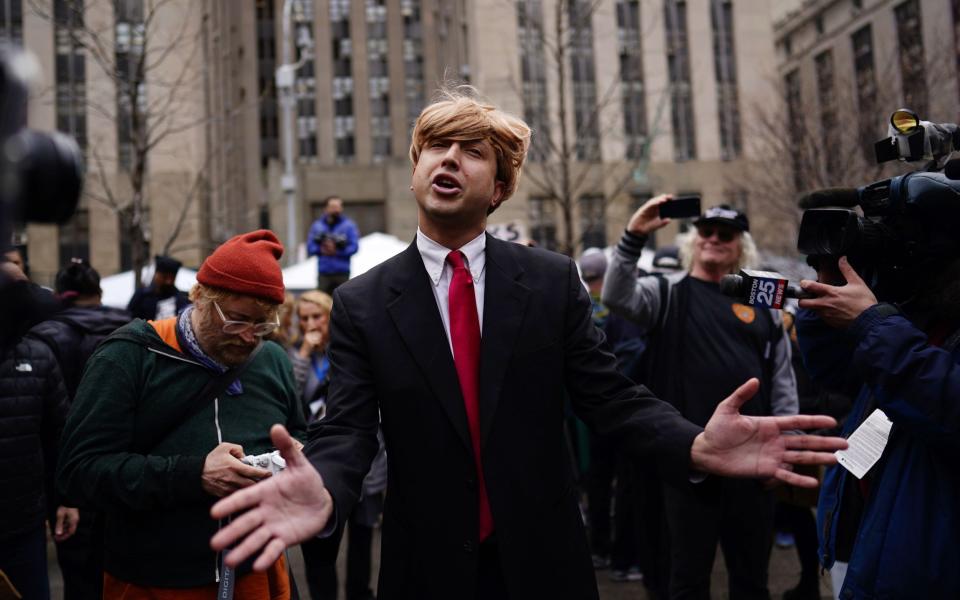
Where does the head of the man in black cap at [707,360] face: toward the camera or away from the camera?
toward the camera

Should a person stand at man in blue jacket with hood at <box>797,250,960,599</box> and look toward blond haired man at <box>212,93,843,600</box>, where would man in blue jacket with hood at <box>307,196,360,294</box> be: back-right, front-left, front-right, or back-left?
front-right

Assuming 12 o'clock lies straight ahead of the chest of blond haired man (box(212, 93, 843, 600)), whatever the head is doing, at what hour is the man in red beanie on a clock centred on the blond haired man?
The man in red beanie is roughly at 4 o'clock from the blond haired man.

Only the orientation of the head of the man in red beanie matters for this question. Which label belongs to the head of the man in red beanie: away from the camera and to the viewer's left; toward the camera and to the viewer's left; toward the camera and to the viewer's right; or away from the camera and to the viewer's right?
toward the camera and to the viewer's right

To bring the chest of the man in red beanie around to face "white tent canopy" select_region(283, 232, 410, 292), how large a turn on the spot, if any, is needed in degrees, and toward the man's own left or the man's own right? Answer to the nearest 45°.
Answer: approximately 135° to the man's own left

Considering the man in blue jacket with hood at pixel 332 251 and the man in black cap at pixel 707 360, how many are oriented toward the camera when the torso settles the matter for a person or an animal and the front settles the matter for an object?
2

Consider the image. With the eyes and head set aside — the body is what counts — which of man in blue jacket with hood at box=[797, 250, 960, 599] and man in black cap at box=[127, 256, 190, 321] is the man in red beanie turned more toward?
the man in blue jacket with hood

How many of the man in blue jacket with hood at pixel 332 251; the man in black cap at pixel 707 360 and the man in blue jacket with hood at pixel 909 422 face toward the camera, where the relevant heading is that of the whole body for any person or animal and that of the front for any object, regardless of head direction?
2

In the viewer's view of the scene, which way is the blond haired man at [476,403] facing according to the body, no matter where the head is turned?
toward the camera

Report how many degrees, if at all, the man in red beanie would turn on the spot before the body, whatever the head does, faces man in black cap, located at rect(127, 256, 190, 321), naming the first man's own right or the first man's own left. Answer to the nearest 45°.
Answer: approximately 135° to the first man's own left

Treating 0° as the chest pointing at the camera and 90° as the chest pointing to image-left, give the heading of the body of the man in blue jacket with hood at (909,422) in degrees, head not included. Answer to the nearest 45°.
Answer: approximately 90°

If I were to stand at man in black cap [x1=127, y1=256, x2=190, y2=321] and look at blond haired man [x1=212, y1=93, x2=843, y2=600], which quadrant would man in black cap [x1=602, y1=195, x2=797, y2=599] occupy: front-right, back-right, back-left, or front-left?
front-left

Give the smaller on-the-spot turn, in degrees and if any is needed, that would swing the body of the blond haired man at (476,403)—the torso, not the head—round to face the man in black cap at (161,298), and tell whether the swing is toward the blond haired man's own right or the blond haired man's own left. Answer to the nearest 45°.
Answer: approximately 135° to the blond haired man's own right

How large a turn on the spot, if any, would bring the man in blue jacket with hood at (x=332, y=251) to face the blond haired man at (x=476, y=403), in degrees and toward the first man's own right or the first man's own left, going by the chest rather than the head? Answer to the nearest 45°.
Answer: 0° — they already face them

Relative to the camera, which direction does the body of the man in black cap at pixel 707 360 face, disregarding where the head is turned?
toward the camera

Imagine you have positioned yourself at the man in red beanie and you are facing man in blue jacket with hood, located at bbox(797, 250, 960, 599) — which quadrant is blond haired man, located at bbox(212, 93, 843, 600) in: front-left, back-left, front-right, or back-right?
front-right

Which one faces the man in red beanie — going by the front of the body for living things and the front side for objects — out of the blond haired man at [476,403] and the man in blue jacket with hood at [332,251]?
the man in blue jacket with hood

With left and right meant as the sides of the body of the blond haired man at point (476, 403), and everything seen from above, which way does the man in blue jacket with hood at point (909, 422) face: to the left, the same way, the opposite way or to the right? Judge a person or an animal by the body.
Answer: to the right

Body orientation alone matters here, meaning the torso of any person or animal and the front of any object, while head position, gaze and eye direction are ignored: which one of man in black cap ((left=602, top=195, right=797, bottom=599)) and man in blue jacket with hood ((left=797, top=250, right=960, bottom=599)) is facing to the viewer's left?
the man in blue jacket with hood
